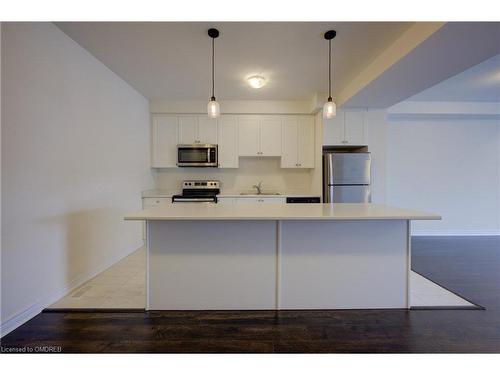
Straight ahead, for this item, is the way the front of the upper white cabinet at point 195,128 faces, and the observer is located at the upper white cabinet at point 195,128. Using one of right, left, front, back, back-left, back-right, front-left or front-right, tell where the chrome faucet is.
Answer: left

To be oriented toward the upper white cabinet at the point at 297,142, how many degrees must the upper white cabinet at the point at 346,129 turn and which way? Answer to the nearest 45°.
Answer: approximately 90° to its right

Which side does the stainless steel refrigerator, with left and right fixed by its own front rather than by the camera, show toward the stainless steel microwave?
right

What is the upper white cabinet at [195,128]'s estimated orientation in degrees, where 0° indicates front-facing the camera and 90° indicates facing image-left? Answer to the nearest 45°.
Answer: approximately 0°
